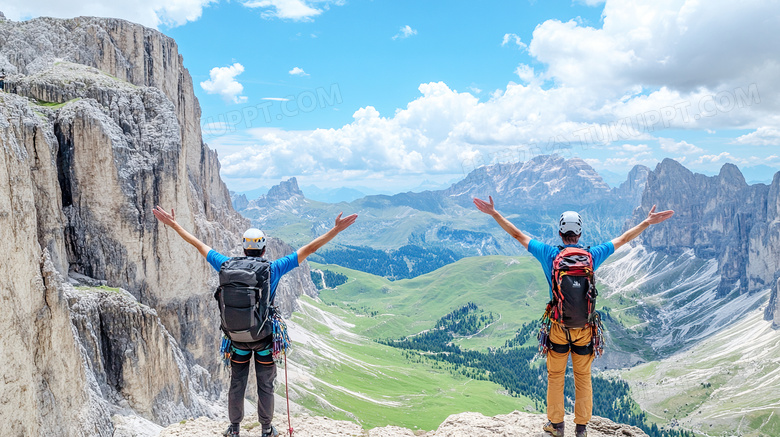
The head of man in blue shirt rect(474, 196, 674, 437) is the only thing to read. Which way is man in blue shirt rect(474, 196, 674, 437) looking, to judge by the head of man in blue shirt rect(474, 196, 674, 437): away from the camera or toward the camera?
away from the camera

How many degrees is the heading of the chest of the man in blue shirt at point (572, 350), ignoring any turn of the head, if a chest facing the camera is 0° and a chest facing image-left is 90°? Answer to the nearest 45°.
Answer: approximately 180°

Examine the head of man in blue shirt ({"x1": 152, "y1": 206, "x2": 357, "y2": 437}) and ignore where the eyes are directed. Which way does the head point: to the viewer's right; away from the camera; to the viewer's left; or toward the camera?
away from the camera

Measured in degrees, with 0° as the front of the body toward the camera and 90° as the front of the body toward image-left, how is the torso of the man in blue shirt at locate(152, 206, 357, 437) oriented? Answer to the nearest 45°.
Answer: approximately 180°
